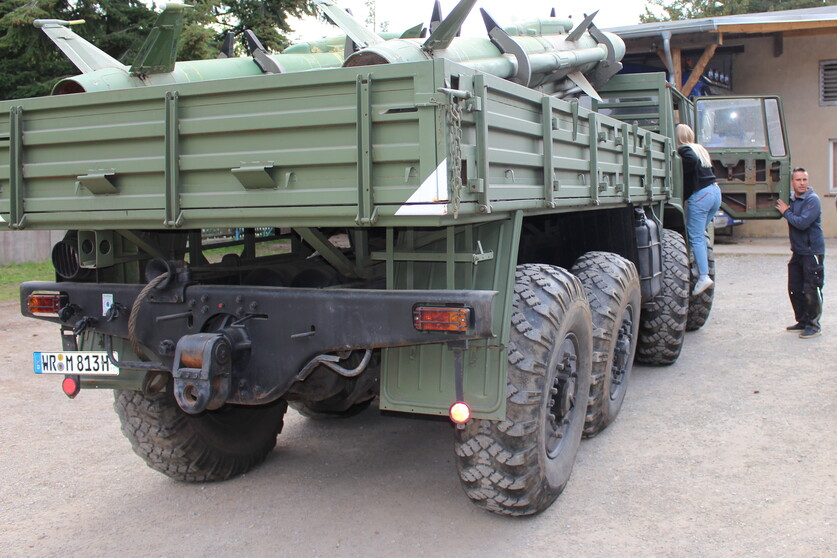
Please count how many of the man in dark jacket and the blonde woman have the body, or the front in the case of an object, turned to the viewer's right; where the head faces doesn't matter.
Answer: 0

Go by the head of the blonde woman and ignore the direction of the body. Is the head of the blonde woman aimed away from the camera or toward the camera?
away from the camera

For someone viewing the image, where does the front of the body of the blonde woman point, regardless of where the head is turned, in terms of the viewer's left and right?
facing away from the viewer and to the left of the viewer

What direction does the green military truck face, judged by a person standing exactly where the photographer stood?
facing away from the viewer and to the right of the viewer

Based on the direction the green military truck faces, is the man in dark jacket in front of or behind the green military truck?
in front

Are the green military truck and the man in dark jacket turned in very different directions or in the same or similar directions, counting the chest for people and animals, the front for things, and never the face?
very different directions

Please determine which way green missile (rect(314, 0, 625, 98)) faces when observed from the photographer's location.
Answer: facing away from the viewer and to the right of the viewer
